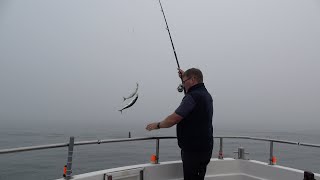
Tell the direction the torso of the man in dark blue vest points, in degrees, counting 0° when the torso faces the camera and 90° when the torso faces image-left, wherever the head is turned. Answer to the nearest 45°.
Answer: approximately 135°

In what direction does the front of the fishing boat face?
away from the camera

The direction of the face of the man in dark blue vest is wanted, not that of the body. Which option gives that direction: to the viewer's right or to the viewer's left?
to the viewer's left
